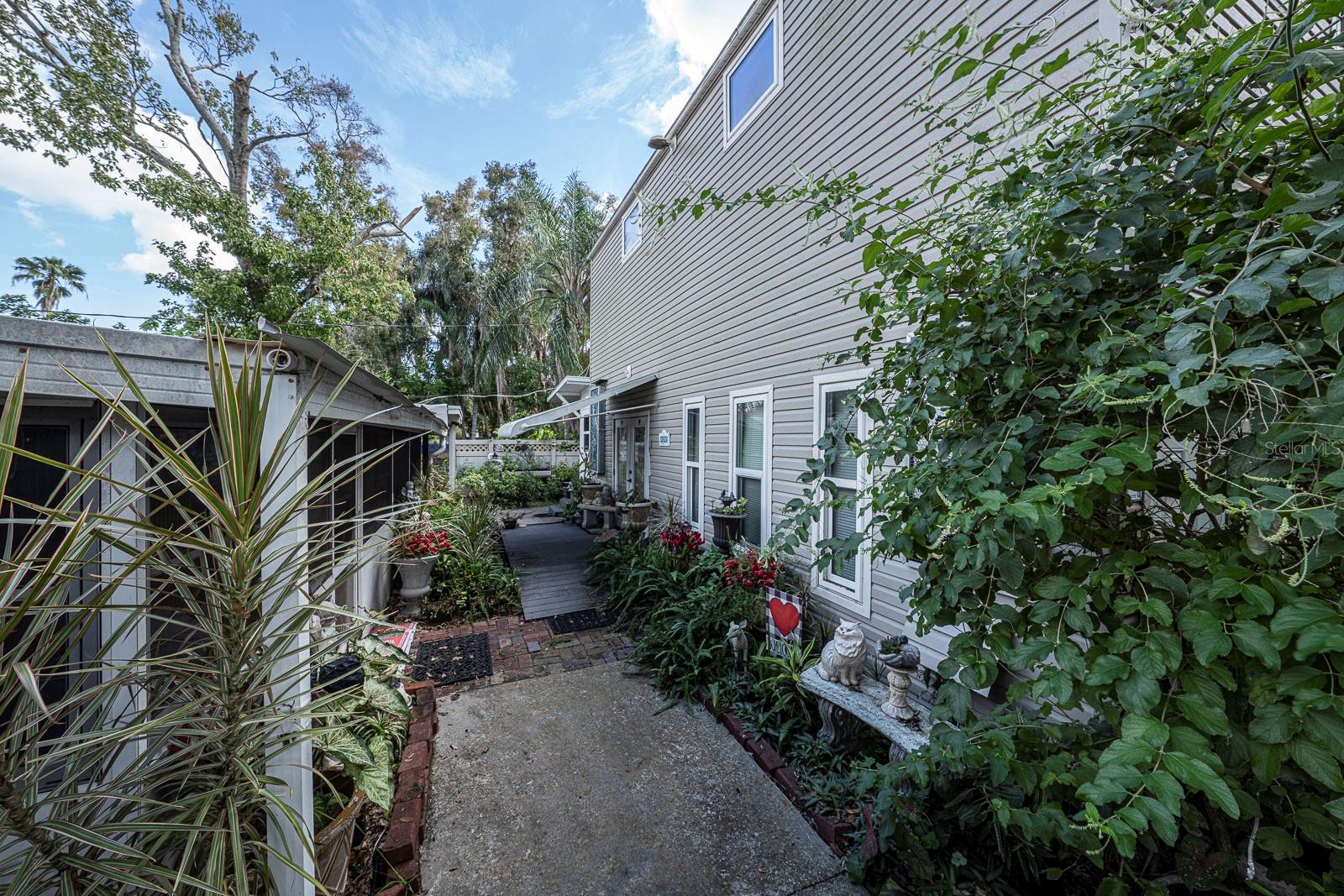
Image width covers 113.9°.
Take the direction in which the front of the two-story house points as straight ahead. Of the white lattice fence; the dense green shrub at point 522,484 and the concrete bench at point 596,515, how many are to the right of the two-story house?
3

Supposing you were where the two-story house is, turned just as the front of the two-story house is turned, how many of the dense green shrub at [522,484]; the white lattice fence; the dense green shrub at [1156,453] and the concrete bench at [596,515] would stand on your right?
3

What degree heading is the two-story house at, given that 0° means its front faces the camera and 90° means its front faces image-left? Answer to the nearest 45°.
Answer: approximately 45°

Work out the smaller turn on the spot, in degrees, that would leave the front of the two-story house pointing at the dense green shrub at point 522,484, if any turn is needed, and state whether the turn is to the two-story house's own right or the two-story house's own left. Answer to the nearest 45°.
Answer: approximately 90° to the two-story house's own right

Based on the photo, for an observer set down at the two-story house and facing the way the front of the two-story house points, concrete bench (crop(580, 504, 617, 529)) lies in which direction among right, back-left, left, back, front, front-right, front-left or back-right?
right

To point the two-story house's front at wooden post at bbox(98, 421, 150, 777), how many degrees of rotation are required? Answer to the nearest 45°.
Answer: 0° — it already faces it

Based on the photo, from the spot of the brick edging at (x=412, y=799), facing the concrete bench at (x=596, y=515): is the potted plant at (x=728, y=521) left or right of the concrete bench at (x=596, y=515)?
right

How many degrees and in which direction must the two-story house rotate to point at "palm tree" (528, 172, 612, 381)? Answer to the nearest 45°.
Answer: approximately 90° to its right

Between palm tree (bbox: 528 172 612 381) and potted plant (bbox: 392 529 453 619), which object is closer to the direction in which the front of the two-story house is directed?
the potted plant
